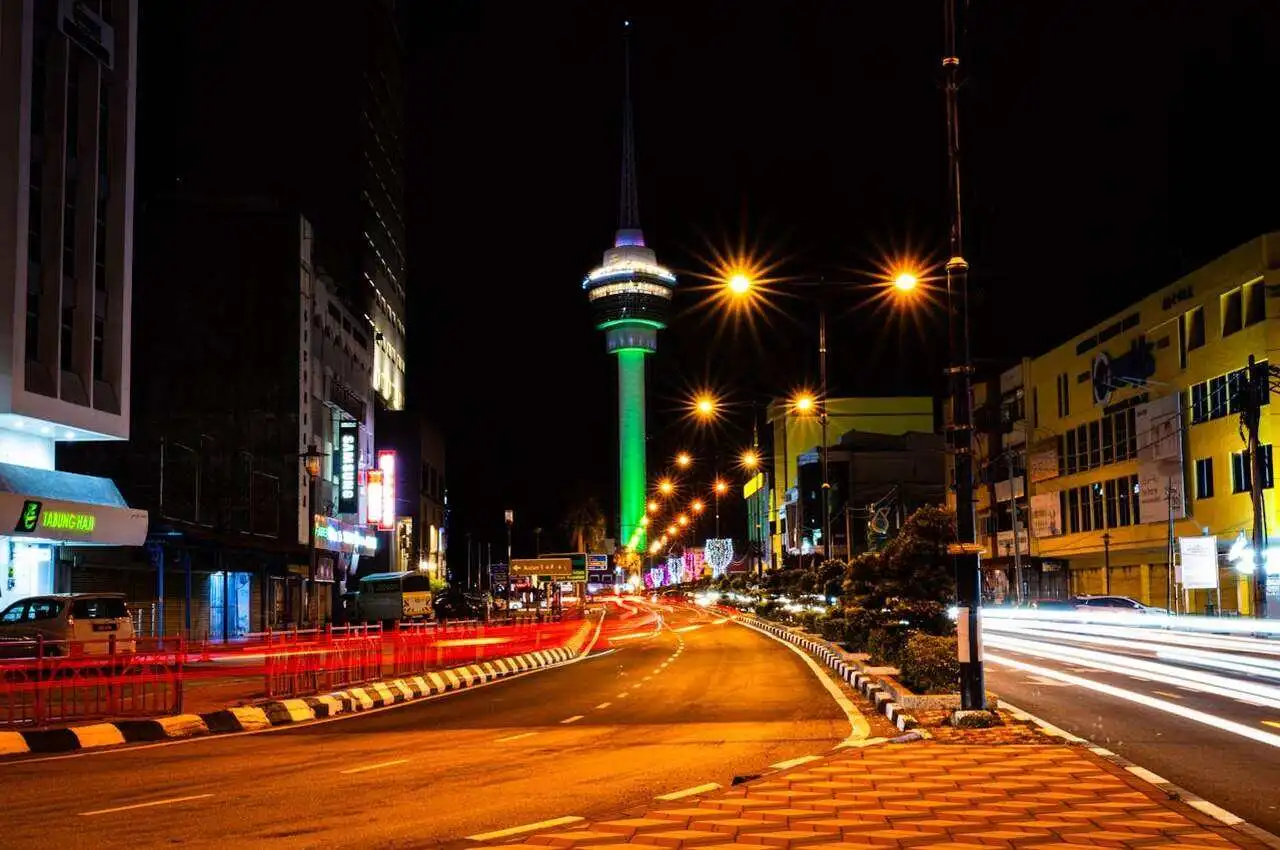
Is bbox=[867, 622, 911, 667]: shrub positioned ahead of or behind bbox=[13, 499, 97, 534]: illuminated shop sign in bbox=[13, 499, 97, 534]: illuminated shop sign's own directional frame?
ahead

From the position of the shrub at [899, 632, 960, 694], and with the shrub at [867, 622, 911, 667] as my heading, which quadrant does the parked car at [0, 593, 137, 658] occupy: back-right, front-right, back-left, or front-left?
front-left

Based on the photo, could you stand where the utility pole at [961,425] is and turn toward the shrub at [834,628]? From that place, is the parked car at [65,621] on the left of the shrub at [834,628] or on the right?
left

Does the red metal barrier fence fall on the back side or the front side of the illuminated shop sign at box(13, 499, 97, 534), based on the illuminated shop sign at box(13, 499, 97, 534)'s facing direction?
on the front side

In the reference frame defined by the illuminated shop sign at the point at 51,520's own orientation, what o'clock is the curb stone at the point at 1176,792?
The curb stone is roughly at 1 o'clock from the illuminated shop sign.

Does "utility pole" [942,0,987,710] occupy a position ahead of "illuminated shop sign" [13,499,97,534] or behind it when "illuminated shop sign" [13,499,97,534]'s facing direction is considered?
ahead

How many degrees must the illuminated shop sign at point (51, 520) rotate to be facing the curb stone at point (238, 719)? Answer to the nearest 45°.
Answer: approximately 45° to its right

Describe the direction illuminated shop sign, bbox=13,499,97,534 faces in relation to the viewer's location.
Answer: facing the viewer and to the right of the viewer

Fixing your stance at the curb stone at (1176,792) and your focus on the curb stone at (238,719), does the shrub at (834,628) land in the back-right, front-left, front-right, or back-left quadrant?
front-right

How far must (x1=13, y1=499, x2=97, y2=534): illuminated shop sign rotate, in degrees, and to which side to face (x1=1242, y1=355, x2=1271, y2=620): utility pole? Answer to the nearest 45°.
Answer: approximately 45° to its left

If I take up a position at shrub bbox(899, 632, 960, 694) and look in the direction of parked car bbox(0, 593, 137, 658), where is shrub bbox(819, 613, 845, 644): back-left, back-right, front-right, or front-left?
front-right
